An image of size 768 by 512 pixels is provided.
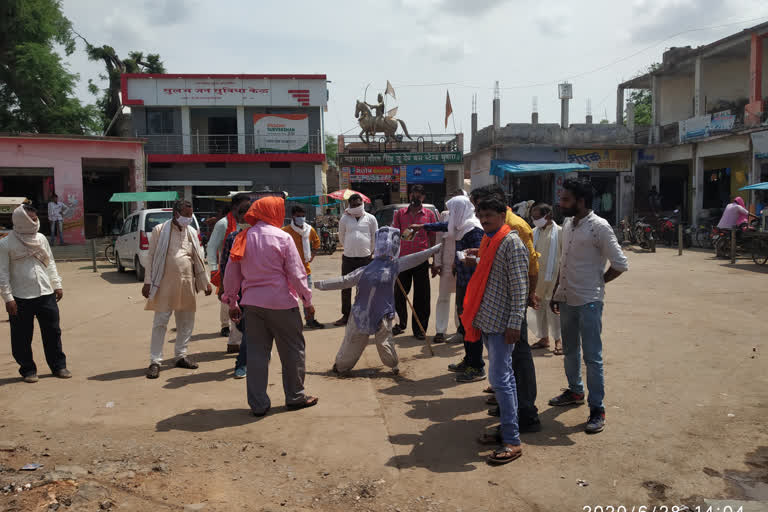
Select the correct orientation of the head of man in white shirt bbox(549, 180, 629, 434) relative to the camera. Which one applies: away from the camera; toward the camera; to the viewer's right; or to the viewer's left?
to the viewer's left

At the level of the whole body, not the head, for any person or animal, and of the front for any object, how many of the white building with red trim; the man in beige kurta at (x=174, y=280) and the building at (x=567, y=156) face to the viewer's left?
0

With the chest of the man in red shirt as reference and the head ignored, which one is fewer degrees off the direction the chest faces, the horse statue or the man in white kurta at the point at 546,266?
the man in white kurta

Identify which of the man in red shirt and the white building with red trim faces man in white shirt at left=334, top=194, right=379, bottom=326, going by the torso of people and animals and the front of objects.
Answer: the white building with red trim

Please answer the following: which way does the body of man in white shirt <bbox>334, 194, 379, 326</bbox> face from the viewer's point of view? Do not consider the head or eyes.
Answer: toward the camera

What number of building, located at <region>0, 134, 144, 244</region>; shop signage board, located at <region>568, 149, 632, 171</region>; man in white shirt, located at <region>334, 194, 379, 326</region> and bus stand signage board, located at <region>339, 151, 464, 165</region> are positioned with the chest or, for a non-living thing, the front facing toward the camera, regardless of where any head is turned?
4

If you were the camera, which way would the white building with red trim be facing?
facing the viewer

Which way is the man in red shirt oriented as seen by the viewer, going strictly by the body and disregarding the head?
toward the camera

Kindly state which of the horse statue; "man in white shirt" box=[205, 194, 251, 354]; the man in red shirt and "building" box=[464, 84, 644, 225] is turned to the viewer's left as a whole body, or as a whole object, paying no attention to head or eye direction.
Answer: the horse statue

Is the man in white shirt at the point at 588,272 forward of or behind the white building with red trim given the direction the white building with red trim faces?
forward

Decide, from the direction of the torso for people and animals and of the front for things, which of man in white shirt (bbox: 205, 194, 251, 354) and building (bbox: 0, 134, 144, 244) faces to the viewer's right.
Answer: the man in white shirt

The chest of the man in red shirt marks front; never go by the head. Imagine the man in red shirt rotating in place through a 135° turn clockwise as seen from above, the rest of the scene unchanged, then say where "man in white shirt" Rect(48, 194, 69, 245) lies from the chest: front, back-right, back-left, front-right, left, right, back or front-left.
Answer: front

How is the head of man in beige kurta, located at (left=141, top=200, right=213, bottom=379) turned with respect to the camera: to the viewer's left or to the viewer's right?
to the viewer's right

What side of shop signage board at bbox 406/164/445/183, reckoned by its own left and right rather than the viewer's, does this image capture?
front
